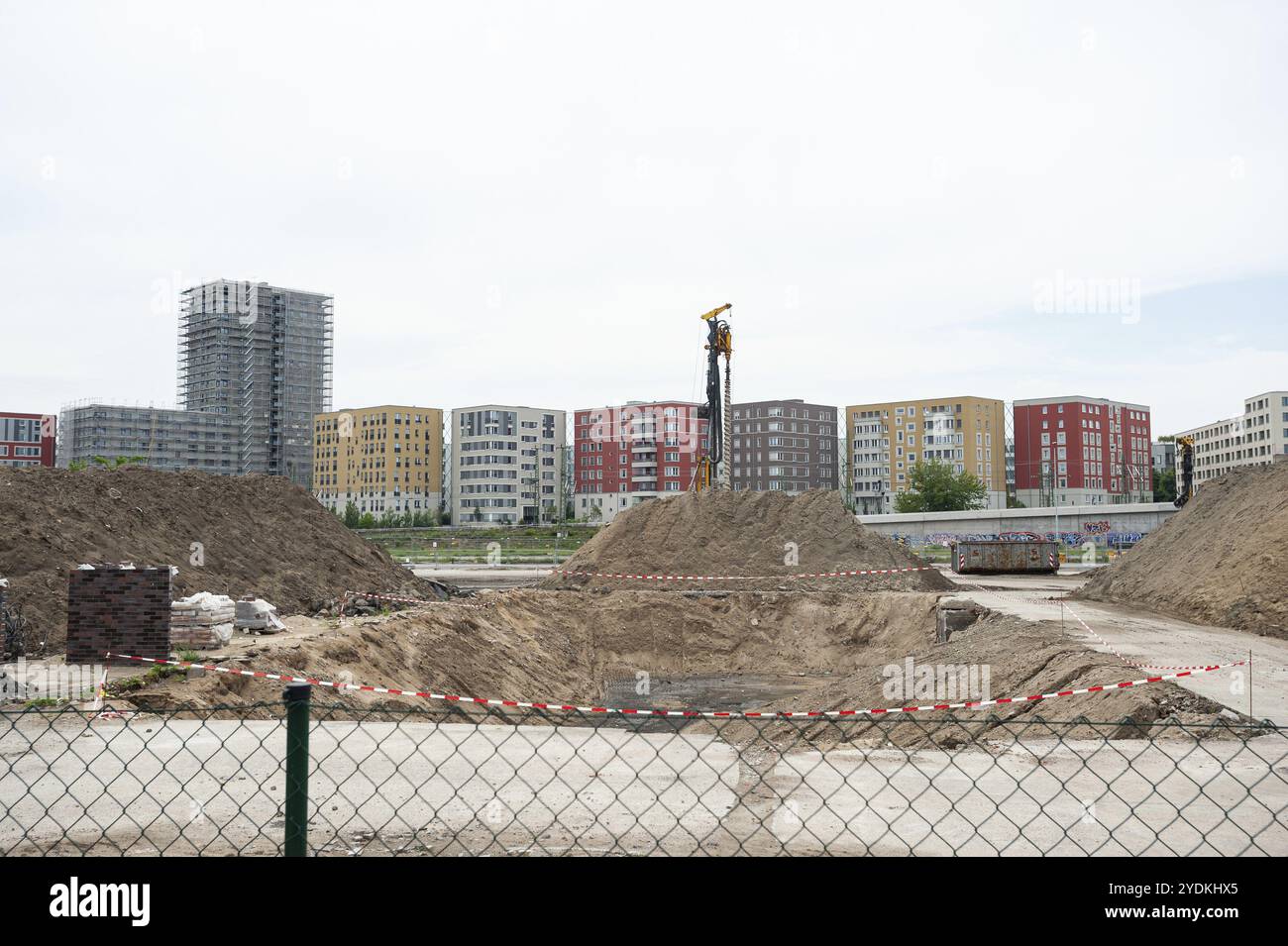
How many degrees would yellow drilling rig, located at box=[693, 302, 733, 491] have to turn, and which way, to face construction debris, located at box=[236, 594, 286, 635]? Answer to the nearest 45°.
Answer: approximately 90° to its right

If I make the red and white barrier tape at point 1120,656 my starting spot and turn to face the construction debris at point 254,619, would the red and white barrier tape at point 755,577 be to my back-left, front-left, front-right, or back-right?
front-right

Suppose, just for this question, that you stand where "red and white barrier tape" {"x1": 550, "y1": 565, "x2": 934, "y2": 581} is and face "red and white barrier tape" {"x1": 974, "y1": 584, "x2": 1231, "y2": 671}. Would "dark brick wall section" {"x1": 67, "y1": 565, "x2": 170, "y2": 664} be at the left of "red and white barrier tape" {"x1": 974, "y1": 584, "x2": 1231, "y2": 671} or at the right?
right

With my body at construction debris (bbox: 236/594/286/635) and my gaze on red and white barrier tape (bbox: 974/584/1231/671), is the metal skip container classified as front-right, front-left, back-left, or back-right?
front-left

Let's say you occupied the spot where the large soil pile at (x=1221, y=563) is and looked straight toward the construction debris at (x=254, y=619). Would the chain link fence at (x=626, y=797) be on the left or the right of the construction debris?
left
